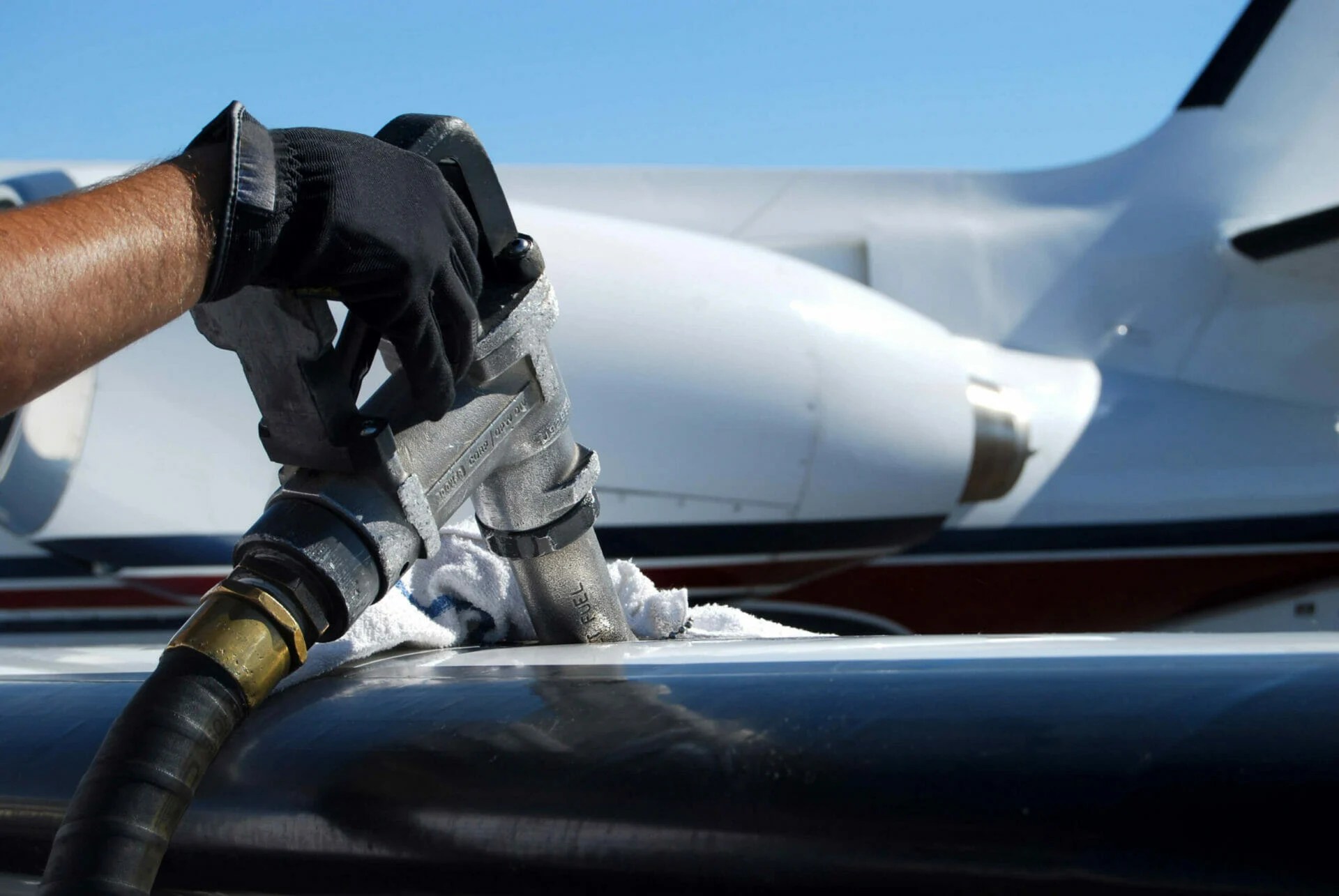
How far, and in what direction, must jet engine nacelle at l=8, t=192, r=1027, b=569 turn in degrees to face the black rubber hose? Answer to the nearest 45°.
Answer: approximately 90° to its left

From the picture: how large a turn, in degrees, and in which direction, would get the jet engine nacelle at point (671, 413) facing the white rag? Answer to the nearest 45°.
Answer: approximately 90° to its left

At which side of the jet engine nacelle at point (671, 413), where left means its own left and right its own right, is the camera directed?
left
